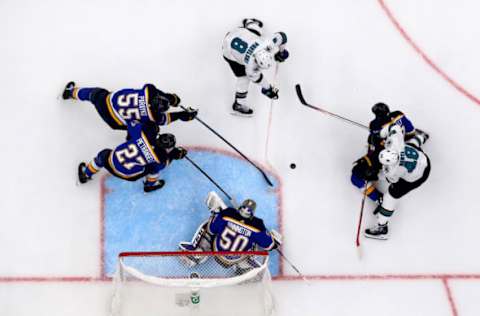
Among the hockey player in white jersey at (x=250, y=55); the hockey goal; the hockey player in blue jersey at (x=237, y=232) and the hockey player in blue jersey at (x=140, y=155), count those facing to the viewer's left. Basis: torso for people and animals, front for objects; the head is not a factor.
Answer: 0

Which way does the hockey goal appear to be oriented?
away from the camera

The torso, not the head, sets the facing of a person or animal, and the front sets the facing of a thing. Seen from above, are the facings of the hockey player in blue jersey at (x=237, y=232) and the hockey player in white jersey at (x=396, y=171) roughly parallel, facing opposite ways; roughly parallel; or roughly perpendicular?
roughly perpendicular

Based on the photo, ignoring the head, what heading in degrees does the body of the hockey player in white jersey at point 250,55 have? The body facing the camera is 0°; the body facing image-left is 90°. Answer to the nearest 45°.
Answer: approximately 315°

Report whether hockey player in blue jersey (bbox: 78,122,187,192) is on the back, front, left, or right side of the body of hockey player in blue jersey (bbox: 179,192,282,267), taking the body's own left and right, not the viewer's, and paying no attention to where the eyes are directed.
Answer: left

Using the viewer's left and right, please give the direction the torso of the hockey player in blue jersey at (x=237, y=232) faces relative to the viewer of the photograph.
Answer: facing away from the viewer

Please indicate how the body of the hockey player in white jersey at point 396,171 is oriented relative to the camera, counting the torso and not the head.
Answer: to the viewer's left

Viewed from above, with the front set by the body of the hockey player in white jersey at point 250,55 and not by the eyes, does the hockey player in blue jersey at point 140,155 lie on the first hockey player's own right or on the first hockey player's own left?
on the first hockey player's own right

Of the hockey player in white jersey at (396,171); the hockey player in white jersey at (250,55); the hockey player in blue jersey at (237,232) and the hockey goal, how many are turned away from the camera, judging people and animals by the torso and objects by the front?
2
